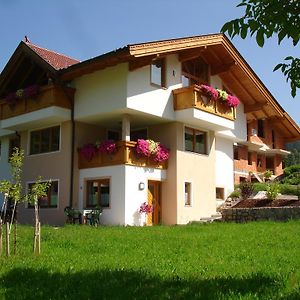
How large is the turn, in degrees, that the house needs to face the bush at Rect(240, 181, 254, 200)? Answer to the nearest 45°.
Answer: approximately 90° to its left

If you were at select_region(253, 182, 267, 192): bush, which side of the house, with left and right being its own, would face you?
left

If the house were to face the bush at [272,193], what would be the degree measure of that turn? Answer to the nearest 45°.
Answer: approximately 45° to its left

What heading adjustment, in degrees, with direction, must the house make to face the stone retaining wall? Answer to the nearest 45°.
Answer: approximately 45° to its left

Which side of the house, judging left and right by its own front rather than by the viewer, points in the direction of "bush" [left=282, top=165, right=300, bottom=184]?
left

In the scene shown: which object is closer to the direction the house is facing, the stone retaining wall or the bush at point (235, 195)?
the stone retaining wall

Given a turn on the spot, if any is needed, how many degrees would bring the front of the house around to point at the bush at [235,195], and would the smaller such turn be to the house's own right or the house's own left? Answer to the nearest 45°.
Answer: approximately 90° to the house's own left
